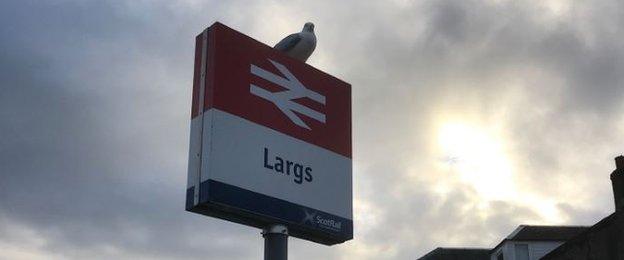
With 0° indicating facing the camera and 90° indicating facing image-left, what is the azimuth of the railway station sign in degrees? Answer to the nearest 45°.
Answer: approximately 315°
